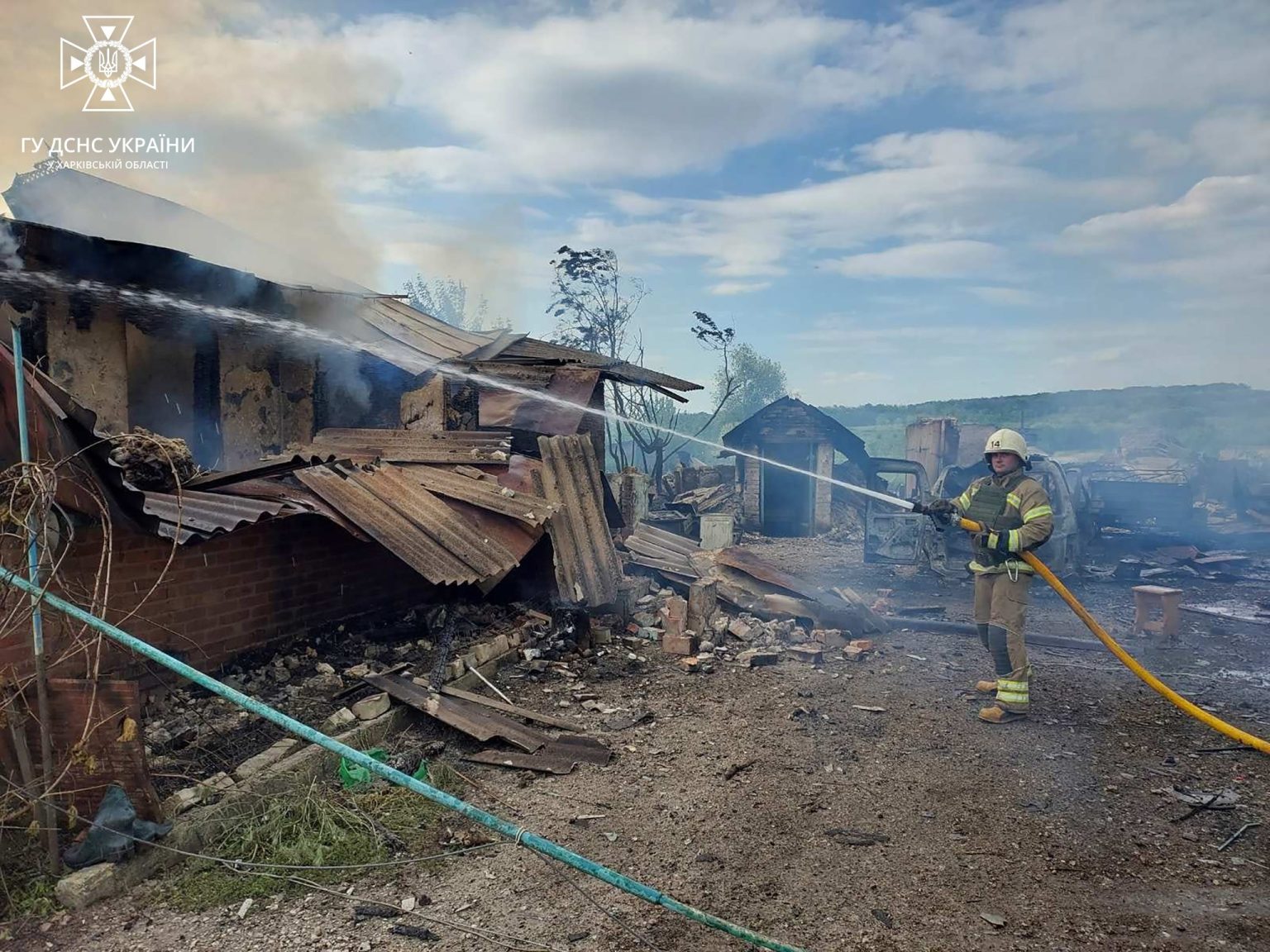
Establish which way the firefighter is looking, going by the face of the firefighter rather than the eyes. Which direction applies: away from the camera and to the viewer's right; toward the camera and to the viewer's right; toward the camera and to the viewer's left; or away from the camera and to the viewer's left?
toward the camera and to the viewer's left

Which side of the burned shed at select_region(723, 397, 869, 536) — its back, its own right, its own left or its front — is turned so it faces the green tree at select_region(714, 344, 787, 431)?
back

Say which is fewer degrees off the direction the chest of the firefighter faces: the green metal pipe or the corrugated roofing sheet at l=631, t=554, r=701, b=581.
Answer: the green metal pipe

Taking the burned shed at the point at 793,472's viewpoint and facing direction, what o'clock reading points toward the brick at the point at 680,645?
The brick is roughly at 12 o'clock from the burned shed.

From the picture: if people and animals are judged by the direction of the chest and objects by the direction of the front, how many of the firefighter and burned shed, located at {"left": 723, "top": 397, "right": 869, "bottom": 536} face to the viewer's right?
0

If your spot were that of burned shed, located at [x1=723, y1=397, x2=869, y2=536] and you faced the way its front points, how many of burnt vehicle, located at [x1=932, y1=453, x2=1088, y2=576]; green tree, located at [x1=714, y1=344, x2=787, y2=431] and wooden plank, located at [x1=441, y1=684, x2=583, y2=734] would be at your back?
1

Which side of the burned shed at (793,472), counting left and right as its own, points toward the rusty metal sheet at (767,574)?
front

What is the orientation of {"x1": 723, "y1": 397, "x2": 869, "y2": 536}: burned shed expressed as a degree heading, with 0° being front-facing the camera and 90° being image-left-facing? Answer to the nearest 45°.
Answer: approximately 0°

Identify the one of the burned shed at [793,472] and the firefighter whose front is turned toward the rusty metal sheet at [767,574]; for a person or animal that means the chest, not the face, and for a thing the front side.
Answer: the burned shed

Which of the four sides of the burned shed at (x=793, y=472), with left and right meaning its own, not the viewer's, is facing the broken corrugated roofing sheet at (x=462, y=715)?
front
